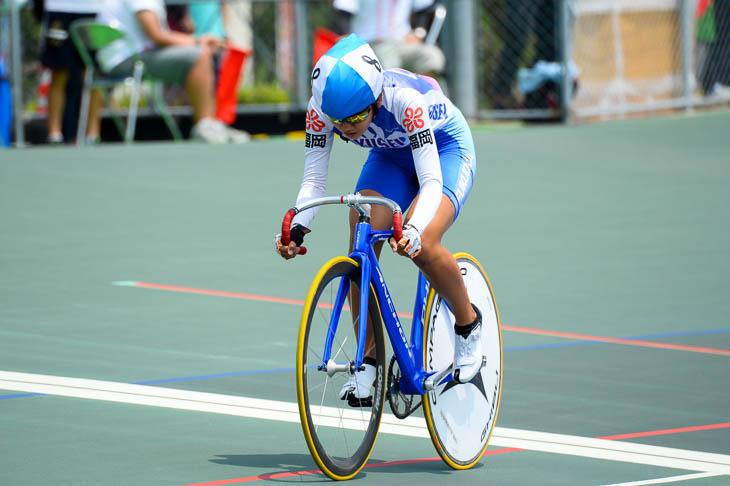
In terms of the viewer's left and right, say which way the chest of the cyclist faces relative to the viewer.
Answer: facing the viewer and to the left of the viewer

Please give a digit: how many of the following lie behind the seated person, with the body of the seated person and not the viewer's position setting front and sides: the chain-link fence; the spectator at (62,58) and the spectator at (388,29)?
1

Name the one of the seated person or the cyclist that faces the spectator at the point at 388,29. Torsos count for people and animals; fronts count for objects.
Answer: the seated person

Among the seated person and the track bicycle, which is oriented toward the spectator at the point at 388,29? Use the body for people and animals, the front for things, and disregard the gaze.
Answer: the seated person

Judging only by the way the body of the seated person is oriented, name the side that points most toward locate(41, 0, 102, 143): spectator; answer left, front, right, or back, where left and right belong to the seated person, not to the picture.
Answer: back

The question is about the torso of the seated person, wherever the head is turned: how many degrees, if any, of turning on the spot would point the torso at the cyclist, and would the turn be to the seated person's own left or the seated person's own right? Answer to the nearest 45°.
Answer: approximately 90° to the seated person's own right

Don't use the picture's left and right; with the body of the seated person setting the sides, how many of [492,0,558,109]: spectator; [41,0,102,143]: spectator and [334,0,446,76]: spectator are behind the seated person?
1

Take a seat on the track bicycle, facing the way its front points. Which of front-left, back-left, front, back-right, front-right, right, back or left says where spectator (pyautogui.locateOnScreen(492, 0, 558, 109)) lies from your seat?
back-right

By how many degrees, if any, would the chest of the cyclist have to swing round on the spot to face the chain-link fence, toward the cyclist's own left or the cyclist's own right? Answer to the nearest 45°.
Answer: approximately 135° to the cyclist's own right

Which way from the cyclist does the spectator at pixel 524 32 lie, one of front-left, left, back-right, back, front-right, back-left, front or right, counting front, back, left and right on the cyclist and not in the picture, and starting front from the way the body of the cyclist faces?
back-right

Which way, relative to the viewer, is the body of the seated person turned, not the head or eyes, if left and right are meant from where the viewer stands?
facing to the right of the viewer

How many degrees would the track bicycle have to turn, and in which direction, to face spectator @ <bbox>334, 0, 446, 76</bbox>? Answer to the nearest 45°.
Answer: approximately 135° to its right

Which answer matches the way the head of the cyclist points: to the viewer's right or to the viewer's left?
to the viewer's left

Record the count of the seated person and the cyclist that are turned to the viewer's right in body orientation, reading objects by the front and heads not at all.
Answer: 1

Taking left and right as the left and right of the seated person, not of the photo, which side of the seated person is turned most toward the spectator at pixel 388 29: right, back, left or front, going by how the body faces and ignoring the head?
front

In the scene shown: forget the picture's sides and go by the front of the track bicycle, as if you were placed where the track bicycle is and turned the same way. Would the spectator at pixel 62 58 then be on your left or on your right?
on your right

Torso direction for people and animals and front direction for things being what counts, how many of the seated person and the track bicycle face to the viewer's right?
1
